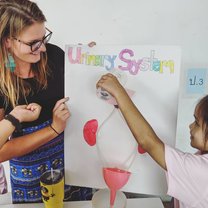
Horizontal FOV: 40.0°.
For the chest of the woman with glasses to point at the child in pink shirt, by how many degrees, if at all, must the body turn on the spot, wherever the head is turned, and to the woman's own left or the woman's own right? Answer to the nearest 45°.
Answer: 0° — they already face them

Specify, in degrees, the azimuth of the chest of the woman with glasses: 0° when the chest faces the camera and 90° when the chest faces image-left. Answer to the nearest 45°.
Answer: approximately 315°
